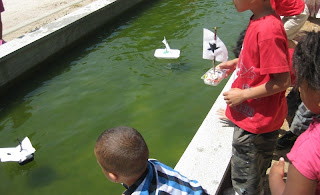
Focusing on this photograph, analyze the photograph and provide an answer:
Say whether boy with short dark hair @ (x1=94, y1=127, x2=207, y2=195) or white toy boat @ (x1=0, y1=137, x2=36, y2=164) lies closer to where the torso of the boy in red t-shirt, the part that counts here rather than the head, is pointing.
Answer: the white toy boat

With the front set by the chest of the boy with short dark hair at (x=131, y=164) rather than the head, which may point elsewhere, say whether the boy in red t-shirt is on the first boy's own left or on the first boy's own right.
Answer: on the first boy's own right

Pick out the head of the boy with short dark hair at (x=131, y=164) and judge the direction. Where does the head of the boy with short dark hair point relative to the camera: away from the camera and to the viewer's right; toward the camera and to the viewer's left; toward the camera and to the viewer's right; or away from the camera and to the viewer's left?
away from the camera and to the viewer's left

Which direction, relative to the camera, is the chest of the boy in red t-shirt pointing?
to the viewer's left

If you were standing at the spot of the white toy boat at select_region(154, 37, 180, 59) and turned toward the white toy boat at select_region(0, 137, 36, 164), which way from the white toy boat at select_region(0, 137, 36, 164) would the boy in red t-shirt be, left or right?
left

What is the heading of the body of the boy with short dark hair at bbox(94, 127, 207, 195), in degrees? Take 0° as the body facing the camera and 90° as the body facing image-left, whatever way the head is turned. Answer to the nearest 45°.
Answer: approximately 135°

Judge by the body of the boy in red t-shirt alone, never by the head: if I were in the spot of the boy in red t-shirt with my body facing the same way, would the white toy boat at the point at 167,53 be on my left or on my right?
on my right

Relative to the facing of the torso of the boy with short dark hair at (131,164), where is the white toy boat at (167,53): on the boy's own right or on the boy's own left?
on the boy's own right
